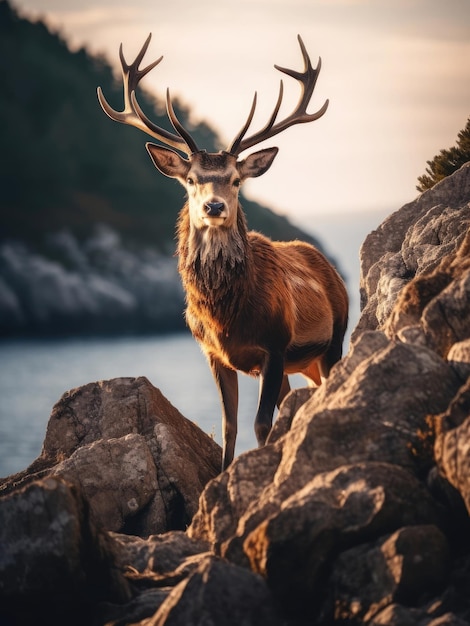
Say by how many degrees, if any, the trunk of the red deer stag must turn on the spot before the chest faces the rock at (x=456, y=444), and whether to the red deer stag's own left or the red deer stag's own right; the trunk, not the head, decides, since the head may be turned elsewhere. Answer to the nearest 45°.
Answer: approximately 45° to the red deer stag's own left

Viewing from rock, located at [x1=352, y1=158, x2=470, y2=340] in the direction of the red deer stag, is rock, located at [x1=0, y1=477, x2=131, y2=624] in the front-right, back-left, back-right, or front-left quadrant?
front-left

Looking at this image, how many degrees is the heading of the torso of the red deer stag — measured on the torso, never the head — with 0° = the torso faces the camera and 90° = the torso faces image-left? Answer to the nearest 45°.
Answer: approximately 45°

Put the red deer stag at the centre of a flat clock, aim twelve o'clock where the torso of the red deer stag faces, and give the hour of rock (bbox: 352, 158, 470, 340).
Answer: The rock is roughly at 7 o'clock from the red deer stag.

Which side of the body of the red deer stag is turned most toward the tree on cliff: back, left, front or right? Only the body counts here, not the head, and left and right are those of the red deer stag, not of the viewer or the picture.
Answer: back
